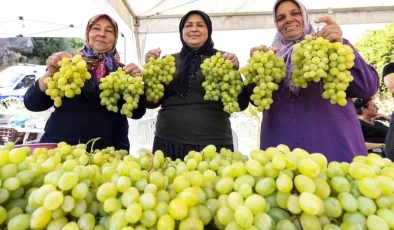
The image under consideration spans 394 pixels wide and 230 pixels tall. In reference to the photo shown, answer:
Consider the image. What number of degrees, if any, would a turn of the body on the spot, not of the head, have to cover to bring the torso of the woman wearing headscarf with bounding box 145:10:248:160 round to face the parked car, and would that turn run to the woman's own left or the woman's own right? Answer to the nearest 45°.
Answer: approximately 135° to the woman's own right

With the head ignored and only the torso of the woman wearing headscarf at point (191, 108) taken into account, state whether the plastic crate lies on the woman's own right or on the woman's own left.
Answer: on the woman's own right

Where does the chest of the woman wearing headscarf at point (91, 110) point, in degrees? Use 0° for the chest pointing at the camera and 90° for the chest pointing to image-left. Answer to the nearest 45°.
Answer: approximately 0°

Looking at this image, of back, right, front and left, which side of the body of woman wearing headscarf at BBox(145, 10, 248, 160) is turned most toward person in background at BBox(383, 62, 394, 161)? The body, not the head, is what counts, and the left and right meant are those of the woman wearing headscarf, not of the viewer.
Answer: left

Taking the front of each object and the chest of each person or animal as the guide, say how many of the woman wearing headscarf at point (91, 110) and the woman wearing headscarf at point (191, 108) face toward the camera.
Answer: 2

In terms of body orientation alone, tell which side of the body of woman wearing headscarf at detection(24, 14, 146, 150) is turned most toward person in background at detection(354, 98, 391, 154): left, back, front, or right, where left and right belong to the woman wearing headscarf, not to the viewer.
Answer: left

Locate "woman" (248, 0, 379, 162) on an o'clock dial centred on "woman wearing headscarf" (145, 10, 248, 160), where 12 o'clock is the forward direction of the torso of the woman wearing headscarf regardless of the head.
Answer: The woman is roughly at 10 o'clock from the woman wearing headscarf.
